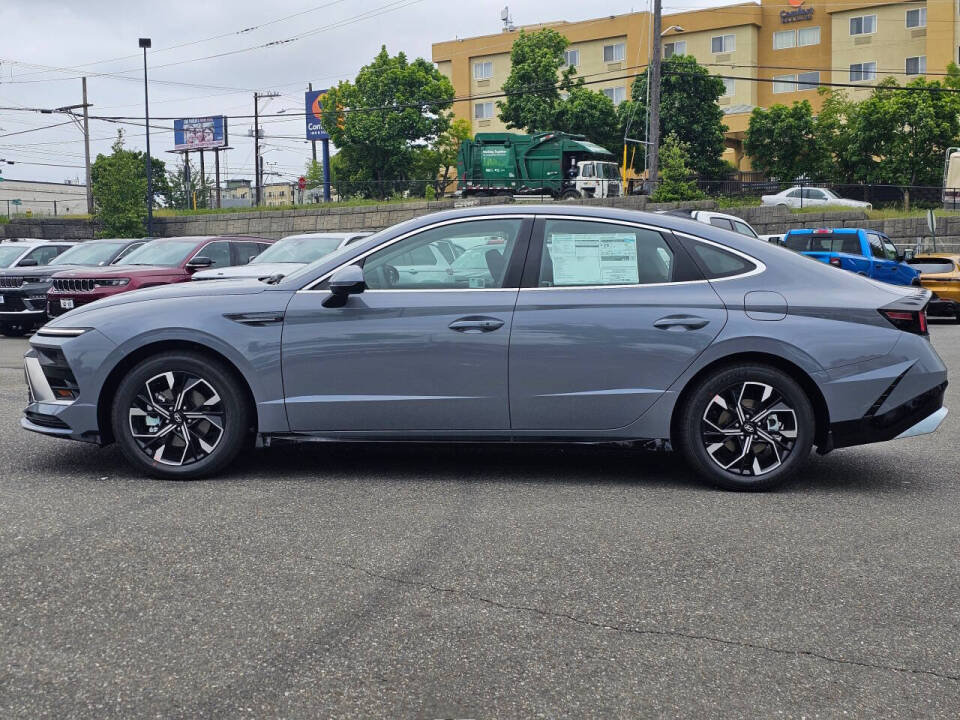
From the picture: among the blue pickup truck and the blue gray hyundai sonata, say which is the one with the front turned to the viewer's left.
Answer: the blue gray hyundai sonata

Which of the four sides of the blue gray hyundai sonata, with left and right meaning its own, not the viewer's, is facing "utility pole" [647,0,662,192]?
right

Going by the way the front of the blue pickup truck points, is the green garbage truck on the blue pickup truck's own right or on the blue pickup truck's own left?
on the blue pickup truck's own left

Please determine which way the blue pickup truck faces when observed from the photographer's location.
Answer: facing away from the viewer and to the right of the viewer

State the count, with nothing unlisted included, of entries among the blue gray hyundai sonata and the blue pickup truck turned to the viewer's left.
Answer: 1

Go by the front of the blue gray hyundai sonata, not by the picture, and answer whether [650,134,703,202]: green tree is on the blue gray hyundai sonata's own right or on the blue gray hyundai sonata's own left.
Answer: on the blue gray hyundai sonata's own right

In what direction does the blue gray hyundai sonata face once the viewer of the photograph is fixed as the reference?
facing to the left of the viewer

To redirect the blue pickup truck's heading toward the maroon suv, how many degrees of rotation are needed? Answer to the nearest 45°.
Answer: approximately 180°

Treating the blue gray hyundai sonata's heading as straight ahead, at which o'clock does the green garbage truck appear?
The green garbage truck is roughly at 3 o'clock from the blue gray hyundai sonata.
